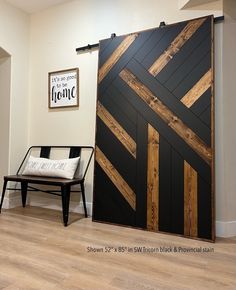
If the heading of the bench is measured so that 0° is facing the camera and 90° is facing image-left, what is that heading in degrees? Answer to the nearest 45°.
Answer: approximately 45°

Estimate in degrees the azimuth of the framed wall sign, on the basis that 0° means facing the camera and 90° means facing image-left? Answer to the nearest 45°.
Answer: approximately 45°
